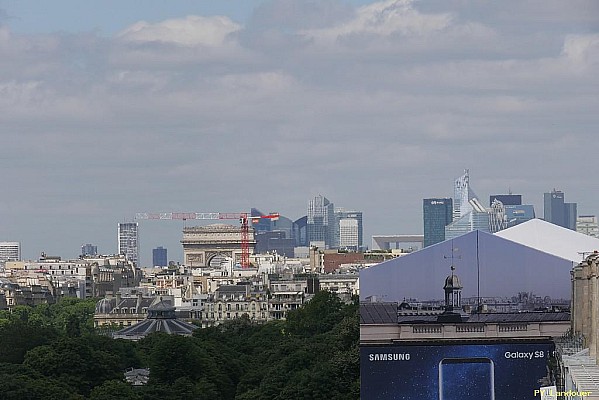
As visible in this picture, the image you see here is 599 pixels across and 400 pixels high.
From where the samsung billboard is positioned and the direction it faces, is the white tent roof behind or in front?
behind

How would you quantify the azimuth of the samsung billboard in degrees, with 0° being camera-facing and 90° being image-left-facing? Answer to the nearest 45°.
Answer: approximately 0°
